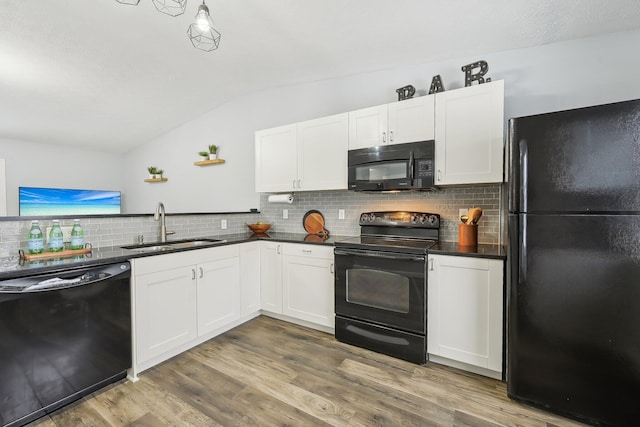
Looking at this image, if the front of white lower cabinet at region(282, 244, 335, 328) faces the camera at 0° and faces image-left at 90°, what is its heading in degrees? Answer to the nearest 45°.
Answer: approximately 45°

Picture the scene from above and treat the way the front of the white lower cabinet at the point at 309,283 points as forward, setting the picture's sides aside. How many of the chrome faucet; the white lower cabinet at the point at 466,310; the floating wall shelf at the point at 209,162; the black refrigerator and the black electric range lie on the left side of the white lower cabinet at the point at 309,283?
3

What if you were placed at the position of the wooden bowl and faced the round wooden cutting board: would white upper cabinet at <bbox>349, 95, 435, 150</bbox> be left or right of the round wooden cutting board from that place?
right

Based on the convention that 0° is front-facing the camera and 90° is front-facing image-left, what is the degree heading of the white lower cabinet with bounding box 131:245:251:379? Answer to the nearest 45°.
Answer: approximately 315°

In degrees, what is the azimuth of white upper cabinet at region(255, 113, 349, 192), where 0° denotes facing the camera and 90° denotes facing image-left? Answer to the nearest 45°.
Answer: approximately 45°

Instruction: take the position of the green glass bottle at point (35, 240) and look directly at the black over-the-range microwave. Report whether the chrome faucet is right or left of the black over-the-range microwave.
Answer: left

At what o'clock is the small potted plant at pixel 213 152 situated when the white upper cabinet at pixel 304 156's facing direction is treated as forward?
The small potted plant is roughly at 3 o'clock from the white upper cabinet.

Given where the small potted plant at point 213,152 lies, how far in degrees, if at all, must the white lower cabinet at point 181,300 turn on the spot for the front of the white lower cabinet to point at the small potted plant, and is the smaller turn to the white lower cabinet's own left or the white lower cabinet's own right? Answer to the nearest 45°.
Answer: approximately 135° to the white lower cabinet's own left

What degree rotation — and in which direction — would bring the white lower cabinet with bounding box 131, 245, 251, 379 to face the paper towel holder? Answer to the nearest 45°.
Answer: approximately 90° to its left
